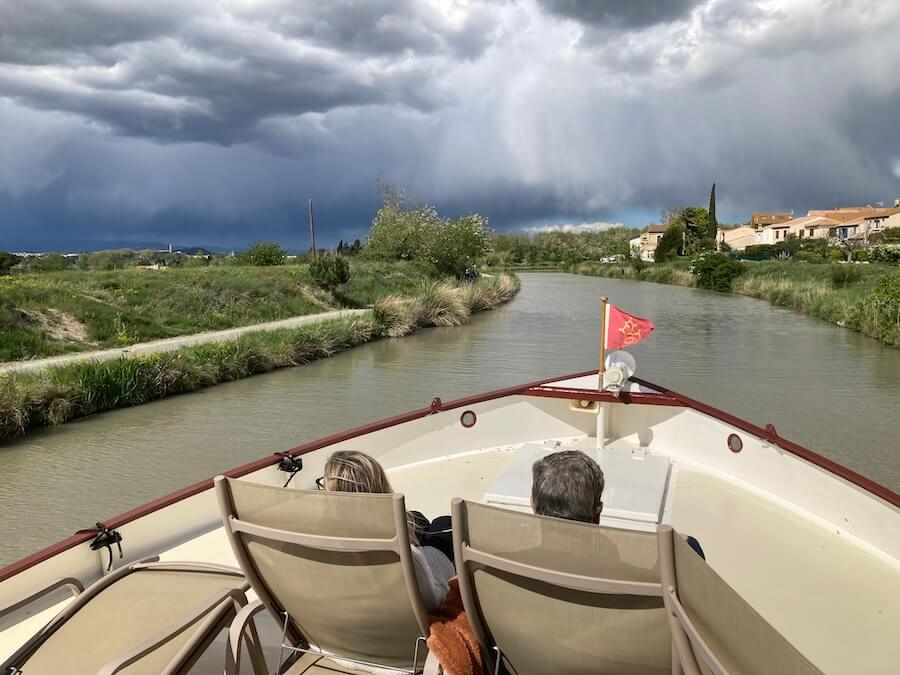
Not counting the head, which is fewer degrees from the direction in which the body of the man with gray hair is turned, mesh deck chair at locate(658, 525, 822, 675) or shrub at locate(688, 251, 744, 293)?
the shrub

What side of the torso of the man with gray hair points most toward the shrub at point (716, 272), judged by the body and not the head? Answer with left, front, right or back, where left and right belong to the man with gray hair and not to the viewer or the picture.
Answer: front

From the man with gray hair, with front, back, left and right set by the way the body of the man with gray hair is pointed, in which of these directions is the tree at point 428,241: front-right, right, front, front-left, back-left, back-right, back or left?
front

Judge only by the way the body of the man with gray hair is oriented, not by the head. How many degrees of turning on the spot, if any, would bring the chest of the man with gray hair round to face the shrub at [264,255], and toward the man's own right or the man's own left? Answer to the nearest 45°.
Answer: approximately 45° to the man's own left

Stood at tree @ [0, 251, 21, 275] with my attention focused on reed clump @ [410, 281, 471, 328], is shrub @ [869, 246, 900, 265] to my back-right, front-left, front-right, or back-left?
front-left

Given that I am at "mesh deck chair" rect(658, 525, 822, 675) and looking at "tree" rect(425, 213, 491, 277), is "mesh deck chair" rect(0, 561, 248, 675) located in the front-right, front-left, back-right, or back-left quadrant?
front-left

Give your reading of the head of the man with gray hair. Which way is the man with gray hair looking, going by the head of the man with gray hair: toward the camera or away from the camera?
away from the camera

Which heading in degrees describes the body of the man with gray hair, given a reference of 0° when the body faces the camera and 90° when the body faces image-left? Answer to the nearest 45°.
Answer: approximately 180°

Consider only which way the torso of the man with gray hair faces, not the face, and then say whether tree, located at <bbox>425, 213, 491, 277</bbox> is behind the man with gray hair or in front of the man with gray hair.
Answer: in front

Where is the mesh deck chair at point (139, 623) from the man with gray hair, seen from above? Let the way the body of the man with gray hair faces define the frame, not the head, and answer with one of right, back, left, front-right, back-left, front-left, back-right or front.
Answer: left

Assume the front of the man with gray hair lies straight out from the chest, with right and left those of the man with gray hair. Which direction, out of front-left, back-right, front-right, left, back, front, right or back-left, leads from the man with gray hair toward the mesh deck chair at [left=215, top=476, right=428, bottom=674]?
left

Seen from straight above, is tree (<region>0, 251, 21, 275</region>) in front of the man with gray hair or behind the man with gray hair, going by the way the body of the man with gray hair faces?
in front

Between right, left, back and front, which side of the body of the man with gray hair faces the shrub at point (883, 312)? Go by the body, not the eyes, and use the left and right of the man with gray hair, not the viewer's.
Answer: front

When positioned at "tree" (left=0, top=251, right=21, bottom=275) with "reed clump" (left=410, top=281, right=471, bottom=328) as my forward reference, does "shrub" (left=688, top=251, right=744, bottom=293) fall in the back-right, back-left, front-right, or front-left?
front-left

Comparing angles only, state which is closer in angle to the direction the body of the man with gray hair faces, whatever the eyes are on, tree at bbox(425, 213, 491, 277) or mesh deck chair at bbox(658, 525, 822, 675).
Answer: the tree
